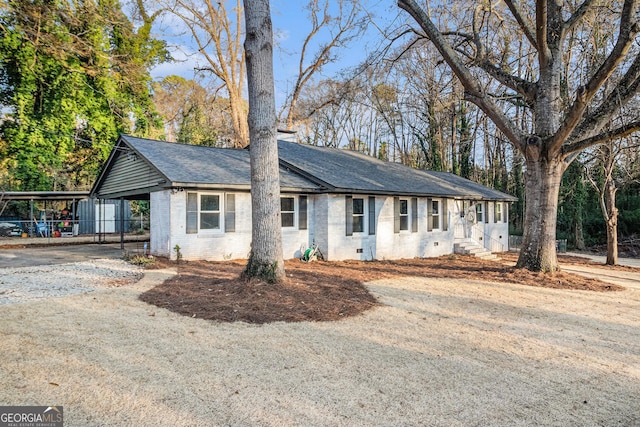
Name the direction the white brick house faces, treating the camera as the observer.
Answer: facing the viewer and to the right of the viewer
